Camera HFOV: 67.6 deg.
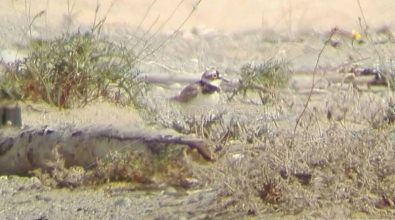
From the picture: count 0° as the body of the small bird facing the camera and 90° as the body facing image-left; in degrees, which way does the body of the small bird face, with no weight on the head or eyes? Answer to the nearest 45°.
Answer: approximately 270°

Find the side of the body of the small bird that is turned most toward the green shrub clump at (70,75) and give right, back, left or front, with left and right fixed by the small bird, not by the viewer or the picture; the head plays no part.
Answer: back

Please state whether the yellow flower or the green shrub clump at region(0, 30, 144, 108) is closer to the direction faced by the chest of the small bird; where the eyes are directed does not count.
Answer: the yellow flower
